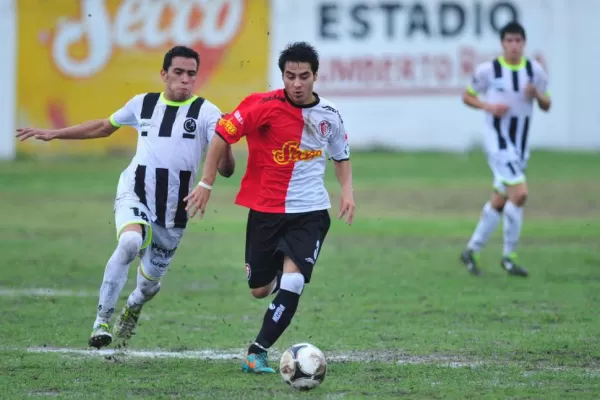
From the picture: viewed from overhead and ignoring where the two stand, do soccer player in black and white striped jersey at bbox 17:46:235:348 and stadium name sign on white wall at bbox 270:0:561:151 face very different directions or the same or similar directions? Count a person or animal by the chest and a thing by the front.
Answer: same or similar directions

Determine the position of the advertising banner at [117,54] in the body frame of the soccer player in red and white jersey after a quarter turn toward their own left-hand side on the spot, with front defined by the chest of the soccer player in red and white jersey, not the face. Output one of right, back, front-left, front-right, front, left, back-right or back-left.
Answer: left

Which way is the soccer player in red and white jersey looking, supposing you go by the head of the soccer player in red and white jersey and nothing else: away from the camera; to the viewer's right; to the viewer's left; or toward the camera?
toward the camera

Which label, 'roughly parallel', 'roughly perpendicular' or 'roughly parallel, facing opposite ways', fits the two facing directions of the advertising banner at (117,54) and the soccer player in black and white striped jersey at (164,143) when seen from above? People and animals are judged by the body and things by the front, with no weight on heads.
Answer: roughly parallel

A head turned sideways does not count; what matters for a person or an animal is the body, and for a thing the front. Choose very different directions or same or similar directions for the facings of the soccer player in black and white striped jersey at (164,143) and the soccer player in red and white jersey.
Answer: same or similar directions

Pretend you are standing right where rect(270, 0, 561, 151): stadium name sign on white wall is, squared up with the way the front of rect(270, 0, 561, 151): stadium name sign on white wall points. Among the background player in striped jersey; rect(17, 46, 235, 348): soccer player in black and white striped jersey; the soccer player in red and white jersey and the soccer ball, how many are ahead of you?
4

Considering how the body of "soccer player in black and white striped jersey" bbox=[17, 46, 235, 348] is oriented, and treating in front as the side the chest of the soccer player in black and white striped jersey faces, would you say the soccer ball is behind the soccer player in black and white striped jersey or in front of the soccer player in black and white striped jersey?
in front

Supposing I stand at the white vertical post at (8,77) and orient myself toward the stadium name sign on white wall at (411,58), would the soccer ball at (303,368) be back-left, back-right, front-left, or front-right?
front-right

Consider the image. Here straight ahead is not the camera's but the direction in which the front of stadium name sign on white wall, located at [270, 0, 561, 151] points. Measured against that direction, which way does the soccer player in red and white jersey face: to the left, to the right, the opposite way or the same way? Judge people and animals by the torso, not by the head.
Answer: the same way

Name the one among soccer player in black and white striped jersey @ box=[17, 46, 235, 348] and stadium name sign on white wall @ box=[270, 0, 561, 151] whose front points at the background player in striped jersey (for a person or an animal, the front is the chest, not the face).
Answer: the stadium name sign on white wall

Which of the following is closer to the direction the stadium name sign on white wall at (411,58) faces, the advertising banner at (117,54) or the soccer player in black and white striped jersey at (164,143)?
the soccer player in black and white striped jersey

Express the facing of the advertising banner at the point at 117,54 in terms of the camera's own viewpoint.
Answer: facing the viewer

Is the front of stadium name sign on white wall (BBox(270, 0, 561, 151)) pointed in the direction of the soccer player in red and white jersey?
yes

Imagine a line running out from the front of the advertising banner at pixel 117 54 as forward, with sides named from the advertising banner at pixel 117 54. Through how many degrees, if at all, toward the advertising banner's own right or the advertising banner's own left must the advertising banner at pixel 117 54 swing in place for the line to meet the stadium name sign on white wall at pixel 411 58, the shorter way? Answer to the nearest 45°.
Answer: approximately 90° to the advertising banner's own left

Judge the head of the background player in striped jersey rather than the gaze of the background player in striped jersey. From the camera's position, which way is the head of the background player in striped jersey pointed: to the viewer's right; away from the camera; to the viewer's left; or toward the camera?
toward the camera

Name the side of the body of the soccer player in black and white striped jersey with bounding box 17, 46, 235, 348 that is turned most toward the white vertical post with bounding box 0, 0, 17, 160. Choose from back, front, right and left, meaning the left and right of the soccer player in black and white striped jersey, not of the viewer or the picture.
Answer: back

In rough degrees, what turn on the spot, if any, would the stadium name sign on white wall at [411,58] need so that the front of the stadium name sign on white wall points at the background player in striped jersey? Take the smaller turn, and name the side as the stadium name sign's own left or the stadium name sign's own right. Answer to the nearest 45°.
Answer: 0° — it already faces them
